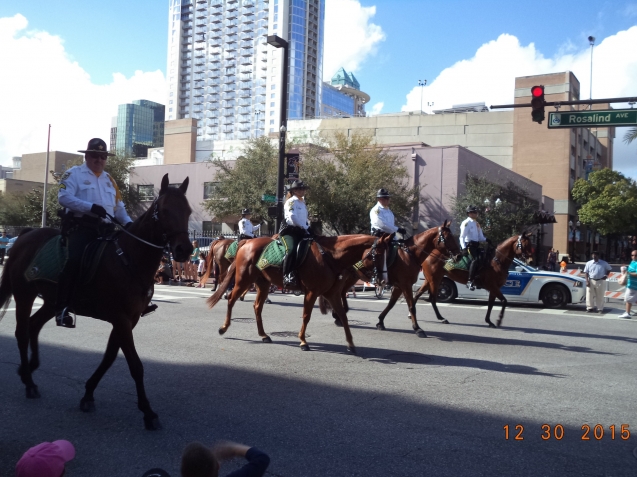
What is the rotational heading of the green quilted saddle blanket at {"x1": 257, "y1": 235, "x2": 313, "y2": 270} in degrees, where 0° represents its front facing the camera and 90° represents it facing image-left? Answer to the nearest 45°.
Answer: approximately 270°

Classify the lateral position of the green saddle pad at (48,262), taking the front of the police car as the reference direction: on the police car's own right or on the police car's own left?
on the police car's own right

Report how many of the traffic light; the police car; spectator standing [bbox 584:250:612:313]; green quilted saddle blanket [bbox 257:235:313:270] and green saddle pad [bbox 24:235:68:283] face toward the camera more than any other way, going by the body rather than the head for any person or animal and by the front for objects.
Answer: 2

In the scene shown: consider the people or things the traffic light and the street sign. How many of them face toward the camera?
2

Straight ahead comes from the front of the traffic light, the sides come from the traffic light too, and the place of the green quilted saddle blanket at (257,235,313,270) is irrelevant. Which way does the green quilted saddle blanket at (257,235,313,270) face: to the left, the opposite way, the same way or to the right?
to the left

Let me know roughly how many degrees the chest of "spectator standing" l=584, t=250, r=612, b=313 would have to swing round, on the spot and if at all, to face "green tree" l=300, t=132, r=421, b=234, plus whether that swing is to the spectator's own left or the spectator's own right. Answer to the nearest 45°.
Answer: approximately 135° to the spectator's own right

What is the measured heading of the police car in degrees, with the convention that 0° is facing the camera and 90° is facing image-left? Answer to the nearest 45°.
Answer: approximately 270°

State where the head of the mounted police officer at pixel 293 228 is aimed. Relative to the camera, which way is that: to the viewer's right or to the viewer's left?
to the viewer's right
